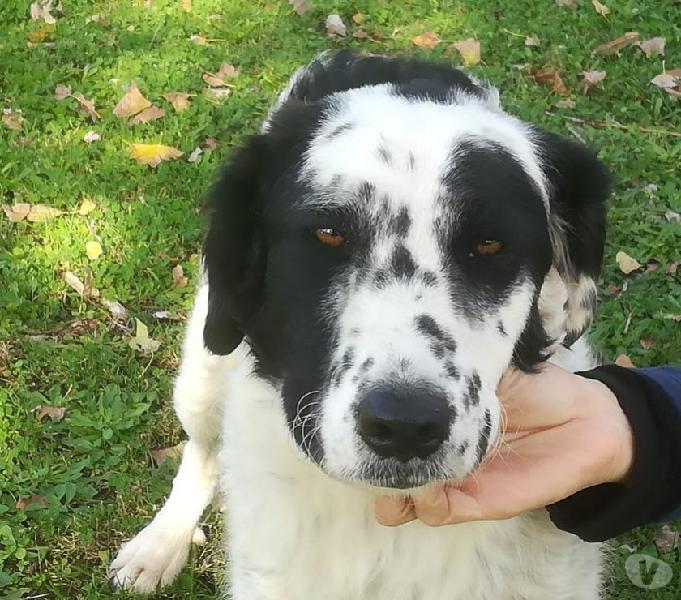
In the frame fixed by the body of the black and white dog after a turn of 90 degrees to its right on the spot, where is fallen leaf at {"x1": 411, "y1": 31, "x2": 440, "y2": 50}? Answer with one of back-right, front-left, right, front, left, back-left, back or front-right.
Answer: right

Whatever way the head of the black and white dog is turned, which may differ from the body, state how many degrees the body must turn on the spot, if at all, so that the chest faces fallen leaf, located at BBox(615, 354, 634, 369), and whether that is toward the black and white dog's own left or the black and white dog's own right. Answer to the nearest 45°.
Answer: approximately 135° to the black and white dog's own left

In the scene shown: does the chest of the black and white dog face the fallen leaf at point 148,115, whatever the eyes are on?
no

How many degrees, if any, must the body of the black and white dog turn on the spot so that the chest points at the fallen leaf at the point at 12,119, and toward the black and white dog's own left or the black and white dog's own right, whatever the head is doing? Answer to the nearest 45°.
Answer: approximately 135° to the black and white dog's own right

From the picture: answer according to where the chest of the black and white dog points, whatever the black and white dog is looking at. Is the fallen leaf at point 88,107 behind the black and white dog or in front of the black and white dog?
behind

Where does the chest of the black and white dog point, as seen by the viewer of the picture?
toward the camera

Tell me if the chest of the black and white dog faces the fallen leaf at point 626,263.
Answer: no

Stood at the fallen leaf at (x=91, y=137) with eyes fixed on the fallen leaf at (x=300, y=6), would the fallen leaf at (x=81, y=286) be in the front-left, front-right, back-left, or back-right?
back-right

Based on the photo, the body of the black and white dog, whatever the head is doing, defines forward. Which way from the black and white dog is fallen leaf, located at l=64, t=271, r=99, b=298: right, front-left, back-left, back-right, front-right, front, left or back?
back-right

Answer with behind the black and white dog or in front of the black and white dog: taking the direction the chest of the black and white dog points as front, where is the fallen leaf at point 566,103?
behind

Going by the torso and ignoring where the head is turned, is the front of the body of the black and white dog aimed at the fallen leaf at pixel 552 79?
no

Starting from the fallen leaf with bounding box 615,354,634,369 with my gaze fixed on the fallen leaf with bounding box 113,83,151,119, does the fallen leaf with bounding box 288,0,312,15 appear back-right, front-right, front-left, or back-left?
front-right

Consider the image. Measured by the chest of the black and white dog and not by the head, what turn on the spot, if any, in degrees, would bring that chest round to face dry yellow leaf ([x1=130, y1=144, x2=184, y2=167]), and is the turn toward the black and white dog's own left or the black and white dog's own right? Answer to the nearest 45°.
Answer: approximately 135° to the black and white dog's own right

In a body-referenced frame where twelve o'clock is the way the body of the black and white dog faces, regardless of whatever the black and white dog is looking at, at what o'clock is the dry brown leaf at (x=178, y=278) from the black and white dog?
The dry brown leaf is roughly at 5 o'clock from the black and white dog.

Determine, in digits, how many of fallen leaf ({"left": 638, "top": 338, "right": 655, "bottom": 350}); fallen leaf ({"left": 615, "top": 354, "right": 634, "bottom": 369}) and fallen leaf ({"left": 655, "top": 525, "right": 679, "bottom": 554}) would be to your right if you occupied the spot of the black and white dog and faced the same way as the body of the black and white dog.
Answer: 0

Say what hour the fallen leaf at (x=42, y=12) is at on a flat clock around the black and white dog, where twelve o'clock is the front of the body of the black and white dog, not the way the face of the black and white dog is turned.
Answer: The fallen leaf is roughly at 5 o'clock from the black and white dog.
